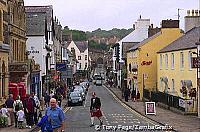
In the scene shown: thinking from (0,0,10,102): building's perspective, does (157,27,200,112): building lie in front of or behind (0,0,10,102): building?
in front

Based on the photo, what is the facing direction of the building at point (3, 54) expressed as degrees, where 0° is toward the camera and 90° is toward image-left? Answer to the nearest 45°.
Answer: approximately 270°

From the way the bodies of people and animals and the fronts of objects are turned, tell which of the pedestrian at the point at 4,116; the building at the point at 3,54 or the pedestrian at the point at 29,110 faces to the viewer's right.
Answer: the building
